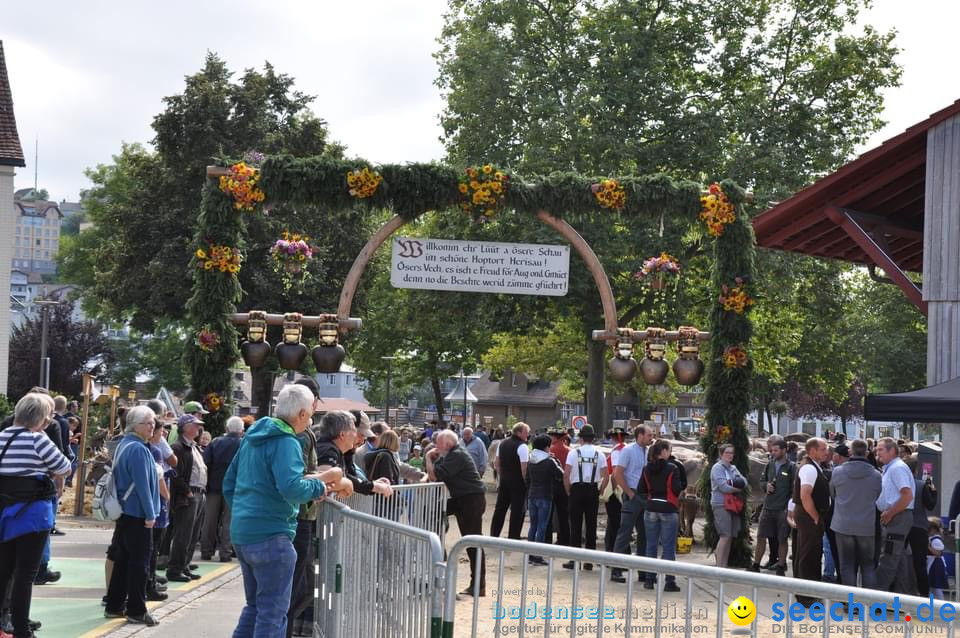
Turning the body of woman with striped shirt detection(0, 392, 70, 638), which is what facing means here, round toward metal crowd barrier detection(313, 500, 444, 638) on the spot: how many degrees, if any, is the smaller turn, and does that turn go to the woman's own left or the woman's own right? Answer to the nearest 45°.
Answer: approximately 90° to the woman's own right

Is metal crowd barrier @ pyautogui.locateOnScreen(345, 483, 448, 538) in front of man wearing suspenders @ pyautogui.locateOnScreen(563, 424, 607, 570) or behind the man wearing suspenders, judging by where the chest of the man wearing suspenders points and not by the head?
behind

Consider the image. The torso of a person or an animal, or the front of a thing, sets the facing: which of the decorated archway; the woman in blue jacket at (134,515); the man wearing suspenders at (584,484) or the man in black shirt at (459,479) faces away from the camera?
the man wearing suspenders

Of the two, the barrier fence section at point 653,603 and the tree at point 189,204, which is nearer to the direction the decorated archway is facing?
the barrier fence section

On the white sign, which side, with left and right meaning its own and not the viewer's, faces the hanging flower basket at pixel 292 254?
right

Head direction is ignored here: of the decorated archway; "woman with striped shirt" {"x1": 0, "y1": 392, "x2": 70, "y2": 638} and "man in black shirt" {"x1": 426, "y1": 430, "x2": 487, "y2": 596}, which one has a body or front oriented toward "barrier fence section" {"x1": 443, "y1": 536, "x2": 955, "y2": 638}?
the decorated archway

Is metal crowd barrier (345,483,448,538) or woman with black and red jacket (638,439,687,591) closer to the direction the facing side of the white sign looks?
the metal crowd barrier

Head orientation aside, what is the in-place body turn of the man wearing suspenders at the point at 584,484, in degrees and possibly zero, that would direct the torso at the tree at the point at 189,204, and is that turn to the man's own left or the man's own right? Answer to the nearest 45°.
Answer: approximately 45° to the man's own left

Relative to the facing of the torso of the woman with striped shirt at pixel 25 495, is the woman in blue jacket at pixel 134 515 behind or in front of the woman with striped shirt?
in front

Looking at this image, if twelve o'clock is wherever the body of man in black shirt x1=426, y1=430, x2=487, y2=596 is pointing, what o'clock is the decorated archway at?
The decorated archway is roughly at 3 o'clock from the man in black shirt.

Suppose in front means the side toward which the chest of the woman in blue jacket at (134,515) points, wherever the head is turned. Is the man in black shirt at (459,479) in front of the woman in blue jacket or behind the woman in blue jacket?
in front
